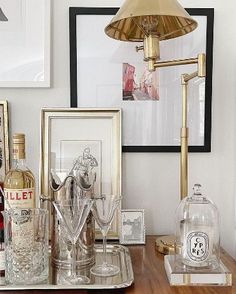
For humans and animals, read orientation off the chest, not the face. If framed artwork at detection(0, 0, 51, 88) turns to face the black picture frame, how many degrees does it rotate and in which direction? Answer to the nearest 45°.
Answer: approximately 90° to its left

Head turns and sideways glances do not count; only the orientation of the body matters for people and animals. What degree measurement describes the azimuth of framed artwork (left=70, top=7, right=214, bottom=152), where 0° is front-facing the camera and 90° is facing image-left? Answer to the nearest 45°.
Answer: approximately 0°

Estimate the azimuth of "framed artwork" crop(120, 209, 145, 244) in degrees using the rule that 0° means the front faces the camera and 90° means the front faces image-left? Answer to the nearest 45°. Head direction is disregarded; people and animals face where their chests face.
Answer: approximately 0°
